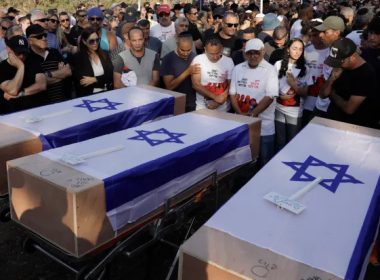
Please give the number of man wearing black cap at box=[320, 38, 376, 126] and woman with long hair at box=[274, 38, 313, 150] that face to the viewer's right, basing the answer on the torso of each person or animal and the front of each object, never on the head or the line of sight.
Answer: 0

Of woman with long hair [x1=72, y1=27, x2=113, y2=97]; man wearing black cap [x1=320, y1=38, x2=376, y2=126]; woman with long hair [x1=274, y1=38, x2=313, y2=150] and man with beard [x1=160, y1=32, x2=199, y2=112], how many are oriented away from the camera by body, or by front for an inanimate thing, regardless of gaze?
0

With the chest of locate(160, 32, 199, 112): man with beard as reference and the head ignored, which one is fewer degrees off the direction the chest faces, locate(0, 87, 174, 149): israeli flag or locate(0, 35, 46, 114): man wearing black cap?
the israeli flag

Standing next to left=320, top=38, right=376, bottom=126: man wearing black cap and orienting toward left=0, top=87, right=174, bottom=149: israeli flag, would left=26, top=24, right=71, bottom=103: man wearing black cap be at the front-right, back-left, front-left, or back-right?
front-right

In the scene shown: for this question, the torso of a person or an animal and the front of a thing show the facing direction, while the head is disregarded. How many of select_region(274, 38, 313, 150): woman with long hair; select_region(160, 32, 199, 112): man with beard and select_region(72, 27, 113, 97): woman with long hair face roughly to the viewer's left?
0

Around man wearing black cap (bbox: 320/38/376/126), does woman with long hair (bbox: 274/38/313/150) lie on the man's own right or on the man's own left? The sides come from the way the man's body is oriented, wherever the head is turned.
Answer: on the man's own right

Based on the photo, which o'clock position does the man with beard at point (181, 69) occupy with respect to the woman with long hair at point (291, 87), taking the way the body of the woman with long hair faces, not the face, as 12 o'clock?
The man with beard is roughly at 3 o'clock from the woman with long hair.

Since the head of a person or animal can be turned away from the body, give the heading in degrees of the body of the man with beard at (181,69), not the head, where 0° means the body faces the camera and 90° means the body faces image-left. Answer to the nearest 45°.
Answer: approximately 315°

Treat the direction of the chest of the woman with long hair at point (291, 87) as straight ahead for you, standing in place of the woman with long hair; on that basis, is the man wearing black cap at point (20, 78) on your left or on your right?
on your right

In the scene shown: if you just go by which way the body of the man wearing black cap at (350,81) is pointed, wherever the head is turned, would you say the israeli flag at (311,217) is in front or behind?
in front

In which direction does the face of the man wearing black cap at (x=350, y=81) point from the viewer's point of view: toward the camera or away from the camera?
toward the camera

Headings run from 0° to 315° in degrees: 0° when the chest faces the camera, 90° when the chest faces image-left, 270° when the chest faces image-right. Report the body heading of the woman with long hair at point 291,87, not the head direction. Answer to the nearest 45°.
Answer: approximately 0°

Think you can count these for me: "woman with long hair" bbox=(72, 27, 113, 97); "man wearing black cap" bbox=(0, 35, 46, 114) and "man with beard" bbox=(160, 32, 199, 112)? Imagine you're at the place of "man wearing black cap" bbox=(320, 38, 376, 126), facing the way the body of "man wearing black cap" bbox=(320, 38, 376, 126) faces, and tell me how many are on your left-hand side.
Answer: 0

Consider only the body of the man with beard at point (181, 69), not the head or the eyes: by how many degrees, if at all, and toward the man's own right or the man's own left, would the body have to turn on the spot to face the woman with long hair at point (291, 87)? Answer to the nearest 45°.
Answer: approximately 45° to the man's own left

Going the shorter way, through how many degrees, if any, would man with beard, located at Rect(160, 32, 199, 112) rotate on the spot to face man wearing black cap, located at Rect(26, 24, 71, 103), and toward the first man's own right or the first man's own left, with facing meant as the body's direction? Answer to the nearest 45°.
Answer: approximately 135° to the first man's own right

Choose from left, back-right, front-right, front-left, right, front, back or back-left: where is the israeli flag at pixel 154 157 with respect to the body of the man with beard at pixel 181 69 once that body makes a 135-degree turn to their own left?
back
